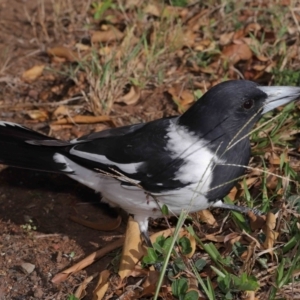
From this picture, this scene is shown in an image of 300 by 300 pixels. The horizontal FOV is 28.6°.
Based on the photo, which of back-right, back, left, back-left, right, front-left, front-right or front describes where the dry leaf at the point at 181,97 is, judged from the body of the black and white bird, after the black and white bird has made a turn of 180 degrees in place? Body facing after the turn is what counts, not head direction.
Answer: right

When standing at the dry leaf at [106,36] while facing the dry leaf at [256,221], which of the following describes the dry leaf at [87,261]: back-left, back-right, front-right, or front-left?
front-right

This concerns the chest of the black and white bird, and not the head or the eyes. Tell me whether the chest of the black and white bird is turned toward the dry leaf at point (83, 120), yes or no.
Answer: no

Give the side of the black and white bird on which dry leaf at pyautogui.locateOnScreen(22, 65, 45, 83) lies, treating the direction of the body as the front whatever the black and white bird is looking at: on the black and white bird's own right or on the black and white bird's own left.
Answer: on the black and white bird's own left

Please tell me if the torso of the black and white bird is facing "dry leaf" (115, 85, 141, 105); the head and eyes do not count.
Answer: no

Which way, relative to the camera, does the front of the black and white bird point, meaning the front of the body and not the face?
to the viewer's right

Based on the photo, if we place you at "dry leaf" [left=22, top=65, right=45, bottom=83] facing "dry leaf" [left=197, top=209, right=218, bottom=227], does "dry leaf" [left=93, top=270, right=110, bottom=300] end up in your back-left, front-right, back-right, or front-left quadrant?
front-right

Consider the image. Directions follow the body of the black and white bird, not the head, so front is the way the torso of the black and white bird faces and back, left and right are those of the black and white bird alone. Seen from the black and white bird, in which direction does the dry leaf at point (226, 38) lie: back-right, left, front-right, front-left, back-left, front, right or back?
left

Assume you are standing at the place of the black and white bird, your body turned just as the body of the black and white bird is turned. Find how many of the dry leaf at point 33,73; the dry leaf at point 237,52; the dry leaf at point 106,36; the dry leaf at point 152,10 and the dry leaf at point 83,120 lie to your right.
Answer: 0

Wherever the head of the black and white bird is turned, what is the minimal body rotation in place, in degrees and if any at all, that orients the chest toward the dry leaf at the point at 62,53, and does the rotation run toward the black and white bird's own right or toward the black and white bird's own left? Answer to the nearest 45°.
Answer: approximately 135° to the black and white bird's own left

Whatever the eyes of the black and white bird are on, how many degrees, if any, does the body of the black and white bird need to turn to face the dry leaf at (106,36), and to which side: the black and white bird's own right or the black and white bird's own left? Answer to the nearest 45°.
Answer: approximately 90° to the black and white bird's own left

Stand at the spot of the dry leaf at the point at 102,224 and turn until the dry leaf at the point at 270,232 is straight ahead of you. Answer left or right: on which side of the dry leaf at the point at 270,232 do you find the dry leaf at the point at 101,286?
right

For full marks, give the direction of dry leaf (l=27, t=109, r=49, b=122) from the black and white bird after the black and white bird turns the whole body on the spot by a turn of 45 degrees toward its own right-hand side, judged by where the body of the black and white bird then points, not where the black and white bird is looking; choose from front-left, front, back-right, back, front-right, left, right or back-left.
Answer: back
